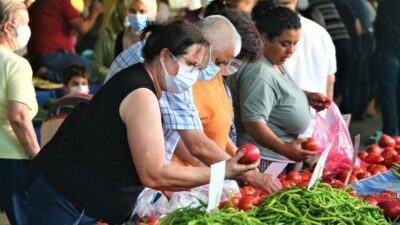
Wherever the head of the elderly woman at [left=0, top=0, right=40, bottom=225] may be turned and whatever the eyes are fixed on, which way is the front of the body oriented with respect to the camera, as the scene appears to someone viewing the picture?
to the viewer's right

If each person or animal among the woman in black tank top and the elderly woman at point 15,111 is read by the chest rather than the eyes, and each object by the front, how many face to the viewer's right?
2

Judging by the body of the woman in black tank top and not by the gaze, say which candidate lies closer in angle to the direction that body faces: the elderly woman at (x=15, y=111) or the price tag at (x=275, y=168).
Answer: the price tag

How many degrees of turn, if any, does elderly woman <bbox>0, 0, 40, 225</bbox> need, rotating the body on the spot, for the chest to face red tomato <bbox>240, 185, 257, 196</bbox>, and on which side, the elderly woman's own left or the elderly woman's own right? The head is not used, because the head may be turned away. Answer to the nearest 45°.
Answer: approximately 45° to the elderly woman's own right

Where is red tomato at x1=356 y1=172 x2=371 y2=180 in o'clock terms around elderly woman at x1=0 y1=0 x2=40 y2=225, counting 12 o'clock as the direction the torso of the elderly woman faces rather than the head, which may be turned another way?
The red tomato is roughly at 1 o'clock from the elderly woman.

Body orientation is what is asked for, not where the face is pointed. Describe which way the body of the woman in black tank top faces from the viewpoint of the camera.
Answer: to the viewer's right
